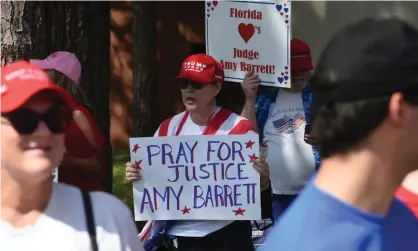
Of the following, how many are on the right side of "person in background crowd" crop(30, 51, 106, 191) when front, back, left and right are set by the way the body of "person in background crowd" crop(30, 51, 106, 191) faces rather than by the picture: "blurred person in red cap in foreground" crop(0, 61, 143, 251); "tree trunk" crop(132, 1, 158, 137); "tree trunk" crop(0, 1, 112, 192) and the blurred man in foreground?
2

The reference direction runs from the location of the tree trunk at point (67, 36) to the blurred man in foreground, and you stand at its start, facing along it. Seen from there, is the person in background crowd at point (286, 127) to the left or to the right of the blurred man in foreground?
left

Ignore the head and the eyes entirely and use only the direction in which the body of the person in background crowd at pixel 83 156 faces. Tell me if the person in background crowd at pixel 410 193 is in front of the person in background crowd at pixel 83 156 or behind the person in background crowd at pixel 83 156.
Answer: behind

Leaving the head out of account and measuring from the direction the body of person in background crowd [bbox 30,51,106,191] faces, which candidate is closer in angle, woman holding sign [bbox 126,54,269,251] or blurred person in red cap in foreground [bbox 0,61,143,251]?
the blurred person in red cap in foreground

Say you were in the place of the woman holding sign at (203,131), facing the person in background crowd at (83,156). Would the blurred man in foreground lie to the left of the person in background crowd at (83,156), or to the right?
left

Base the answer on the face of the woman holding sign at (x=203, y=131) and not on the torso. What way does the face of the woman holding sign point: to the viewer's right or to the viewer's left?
to the viewer's left

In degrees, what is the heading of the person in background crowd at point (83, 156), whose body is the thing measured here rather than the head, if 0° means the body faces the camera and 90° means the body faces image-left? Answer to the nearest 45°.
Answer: approximately 90°
